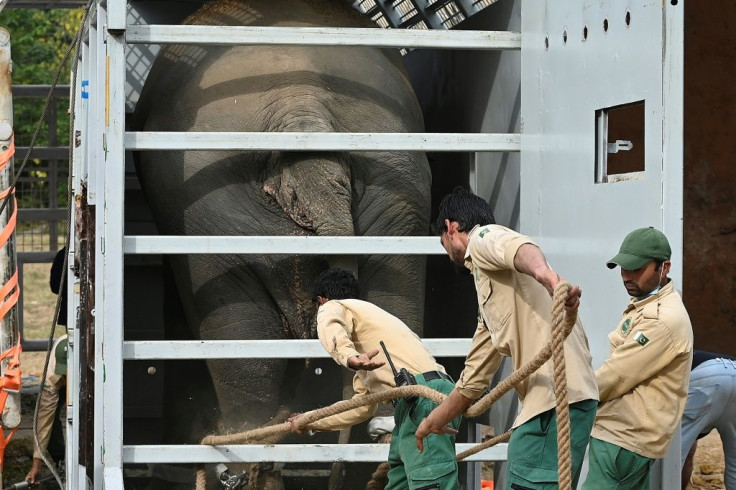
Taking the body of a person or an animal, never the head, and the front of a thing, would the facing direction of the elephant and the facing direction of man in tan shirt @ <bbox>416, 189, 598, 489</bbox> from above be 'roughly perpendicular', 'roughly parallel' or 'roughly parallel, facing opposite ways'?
roughly perpendicular

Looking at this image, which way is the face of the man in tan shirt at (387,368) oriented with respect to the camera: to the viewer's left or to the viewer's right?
to the viewer's left

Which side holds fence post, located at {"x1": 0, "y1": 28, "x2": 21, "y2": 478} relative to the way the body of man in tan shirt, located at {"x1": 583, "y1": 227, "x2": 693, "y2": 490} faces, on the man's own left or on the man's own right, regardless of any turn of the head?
on the man's own right

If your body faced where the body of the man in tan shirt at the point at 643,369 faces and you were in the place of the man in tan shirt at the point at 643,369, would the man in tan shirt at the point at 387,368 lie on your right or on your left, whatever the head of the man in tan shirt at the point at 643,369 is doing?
on your right

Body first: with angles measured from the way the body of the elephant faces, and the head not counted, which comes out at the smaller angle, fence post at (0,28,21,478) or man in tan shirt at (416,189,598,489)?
the fence post

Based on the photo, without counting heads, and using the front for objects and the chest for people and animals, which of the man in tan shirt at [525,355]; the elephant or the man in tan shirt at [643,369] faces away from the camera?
the elephant

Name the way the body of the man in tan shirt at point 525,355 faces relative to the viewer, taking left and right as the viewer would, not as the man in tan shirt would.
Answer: facing to the left of the viewer

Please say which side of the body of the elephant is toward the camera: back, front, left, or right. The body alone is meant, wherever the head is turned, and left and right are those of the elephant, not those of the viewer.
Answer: back

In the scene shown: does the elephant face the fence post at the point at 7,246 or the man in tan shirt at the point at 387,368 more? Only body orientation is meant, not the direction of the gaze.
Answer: the fence post

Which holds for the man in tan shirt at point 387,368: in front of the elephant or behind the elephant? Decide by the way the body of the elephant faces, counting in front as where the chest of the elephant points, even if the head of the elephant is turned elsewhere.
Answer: behind

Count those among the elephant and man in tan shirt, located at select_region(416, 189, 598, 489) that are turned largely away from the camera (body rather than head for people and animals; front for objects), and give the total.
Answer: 1

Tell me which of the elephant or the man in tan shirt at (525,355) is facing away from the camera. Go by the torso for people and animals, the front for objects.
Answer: the elephant
